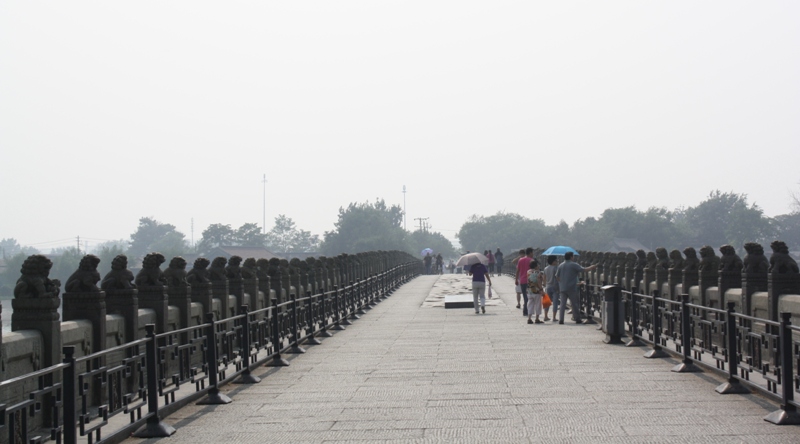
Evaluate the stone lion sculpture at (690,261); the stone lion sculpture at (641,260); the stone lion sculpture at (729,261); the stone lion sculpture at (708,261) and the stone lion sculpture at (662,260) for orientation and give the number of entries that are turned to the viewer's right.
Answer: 0

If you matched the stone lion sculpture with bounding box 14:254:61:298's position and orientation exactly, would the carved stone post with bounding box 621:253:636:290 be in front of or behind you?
in front

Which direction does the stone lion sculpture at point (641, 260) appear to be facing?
to the viewer's left

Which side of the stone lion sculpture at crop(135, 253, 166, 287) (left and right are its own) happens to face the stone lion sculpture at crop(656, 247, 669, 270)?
front

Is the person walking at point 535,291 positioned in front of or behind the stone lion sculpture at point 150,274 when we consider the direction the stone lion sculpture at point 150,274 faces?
in front

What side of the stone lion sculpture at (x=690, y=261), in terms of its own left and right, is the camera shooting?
left

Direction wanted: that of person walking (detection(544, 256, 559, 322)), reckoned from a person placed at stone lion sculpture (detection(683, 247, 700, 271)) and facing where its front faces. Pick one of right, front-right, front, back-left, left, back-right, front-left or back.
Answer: front-right

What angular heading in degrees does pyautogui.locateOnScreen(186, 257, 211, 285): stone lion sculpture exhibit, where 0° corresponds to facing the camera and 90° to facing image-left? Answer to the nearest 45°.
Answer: approximately 270°

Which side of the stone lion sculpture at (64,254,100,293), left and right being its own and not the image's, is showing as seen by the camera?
right

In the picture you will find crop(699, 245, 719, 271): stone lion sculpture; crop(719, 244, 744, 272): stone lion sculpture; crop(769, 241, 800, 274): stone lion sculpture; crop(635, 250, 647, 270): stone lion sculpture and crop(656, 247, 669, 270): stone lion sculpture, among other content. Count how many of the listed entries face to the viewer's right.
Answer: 0

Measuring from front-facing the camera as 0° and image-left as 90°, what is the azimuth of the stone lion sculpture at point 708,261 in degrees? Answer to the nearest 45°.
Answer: approximately 90°

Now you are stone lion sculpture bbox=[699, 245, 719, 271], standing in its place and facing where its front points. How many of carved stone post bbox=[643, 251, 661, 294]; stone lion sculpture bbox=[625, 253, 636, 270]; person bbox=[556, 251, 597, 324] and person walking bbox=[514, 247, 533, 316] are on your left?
0

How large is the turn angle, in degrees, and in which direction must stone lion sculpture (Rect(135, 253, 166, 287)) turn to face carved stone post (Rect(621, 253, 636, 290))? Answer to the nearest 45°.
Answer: approximately 45° to its left

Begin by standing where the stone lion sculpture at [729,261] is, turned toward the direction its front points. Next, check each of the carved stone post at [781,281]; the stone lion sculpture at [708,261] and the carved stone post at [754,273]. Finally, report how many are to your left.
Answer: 2

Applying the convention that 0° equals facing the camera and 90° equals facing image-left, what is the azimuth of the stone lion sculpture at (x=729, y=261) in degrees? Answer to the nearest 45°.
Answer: approximately 90°

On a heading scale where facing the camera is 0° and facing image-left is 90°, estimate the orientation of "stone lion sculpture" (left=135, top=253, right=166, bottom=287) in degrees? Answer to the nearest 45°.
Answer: approximately 270°

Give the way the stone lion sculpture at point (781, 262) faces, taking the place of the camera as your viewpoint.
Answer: facing to the left of the viewer

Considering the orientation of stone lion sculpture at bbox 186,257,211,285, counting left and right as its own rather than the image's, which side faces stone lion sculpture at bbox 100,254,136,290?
right

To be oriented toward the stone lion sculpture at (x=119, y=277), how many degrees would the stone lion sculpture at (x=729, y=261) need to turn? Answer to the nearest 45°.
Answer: approximately 45° to its left

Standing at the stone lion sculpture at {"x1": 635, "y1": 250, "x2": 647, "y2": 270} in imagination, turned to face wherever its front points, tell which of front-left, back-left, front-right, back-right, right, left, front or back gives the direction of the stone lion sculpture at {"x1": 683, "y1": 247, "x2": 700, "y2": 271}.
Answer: left

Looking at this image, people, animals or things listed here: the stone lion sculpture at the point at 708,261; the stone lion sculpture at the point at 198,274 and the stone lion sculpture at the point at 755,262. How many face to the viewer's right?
1

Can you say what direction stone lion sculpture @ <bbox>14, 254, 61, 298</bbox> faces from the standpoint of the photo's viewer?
facing to the right of the viewer
